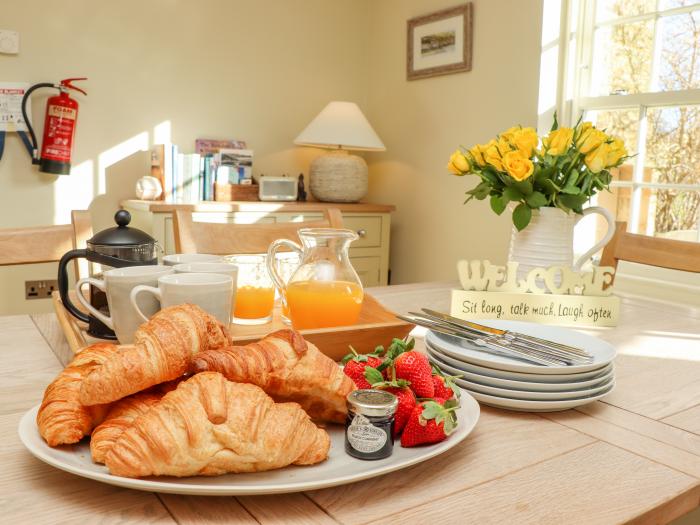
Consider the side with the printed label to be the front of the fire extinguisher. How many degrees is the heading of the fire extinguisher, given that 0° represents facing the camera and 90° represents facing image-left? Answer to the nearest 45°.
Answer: approximately 0°

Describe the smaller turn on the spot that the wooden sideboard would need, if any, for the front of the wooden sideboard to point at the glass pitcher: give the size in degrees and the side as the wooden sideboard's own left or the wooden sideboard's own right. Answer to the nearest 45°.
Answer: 0° — it already faces it

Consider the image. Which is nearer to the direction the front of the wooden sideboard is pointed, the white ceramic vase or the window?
the white ceramic vase

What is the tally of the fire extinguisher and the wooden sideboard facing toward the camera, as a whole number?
2

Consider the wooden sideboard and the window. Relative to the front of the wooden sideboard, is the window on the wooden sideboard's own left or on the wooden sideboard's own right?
on the wooden sideboard's own left
